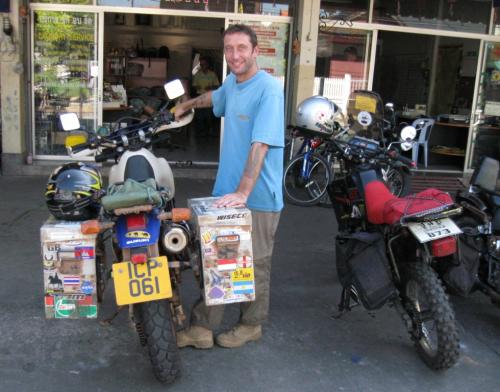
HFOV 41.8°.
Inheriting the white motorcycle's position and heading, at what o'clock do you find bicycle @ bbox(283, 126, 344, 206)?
The bicycle is roughly at 1 o'clock from the white motorcycle.

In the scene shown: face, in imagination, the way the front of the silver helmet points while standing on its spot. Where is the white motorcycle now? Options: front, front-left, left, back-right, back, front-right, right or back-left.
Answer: right

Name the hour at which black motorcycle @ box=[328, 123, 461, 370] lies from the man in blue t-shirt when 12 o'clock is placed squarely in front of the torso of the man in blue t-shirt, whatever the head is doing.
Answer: The black motorcycle is roughly at 8 o'clock from the man in blue t-shirt.

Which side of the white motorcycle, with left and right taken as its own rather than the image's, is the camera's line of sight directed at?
back

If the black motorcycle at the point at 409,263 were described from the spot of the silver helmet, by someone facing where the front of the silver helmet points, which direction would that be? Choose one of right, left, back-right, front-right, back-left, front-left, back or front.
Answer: right

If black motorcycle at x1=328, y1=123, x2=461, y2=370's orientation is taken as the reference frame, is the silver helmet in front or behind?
in front

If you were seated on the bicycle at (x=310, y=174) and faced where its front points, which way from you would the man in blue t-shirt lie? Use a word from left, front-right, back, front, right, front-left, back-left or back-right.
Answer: front-left

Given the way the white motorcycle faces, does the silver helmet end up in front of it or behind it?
in front

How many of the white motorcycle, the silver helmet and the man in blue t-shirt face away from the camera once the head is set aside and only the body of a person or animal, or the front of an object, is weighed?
1

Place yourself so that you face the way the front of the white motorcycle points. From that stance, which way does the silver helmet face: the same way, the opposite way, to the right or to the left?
to the right

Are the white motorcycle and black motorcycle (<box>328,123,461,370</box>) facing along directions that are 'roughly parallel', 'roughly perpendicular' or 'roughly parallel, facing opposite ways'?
roughly parallel

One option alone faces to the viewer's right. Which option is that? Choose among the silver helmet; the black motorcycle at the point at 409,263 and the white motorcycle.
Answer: the silver helmet

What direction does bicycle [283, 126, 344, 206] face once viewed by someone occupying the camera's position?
facing the viewer and to the left of the viewer

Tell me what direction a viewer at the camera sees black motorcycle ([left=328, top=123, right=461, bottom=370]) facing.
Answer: facing away from the viewer and to the left of the viewer

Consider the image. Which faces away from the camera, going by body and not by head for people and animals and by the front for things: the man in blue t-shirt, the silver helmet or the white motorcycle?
the white motorcycle

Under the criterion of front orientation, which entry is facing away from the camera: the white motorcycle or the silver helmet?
the white motorcycle
